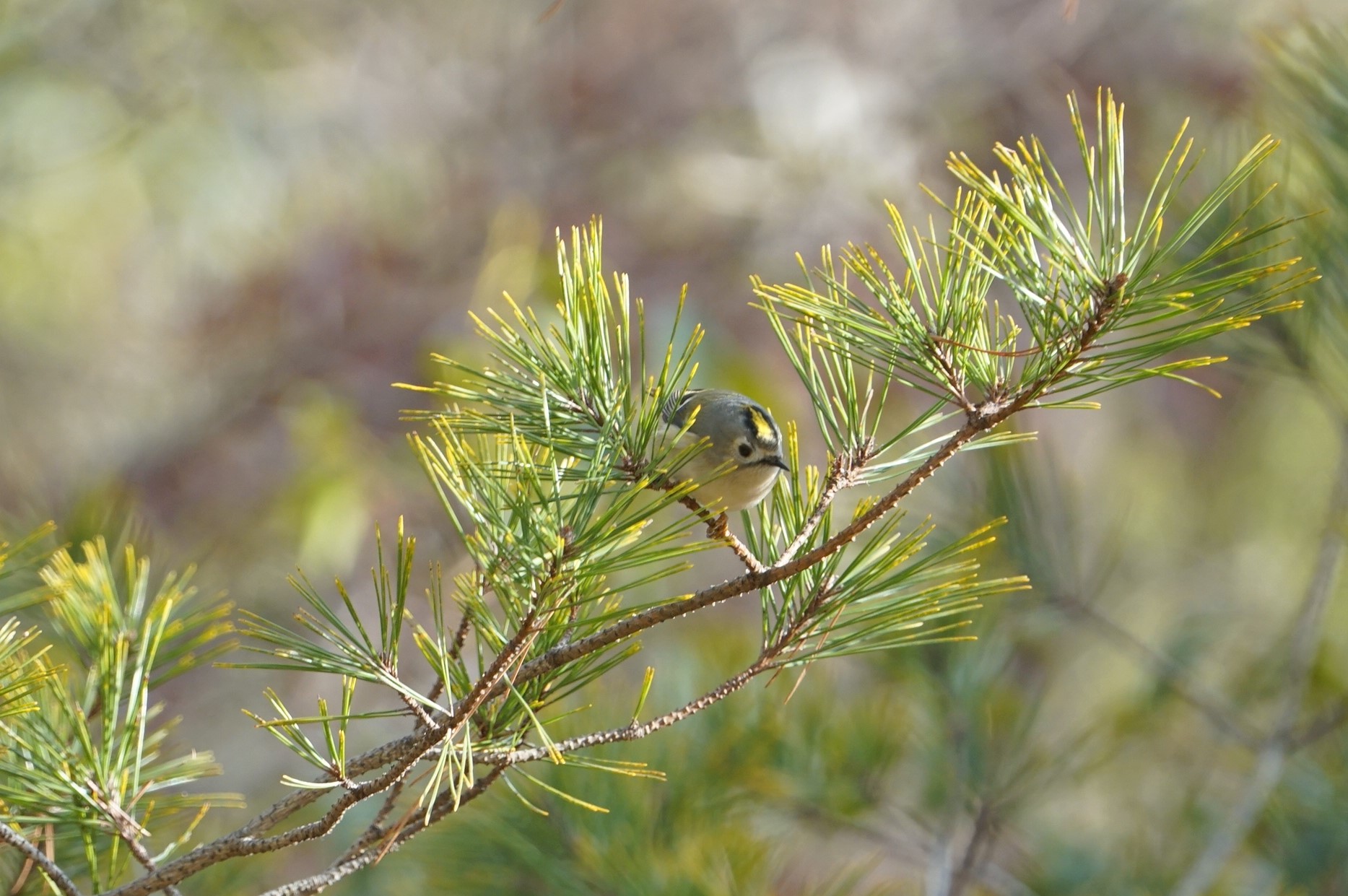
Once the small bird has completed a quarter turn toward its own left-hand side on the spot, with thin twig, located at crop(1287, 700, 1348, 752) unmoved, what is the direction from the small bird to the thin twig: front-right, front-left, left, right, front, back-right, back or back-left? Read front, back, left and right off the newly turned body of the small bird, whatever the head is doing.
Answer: front

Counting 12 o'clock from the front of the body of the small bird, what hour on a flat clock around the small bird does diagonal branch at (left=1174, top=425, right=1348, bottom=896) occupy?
The diagonal branch is roughly at 9 o'clock from the small bird.
